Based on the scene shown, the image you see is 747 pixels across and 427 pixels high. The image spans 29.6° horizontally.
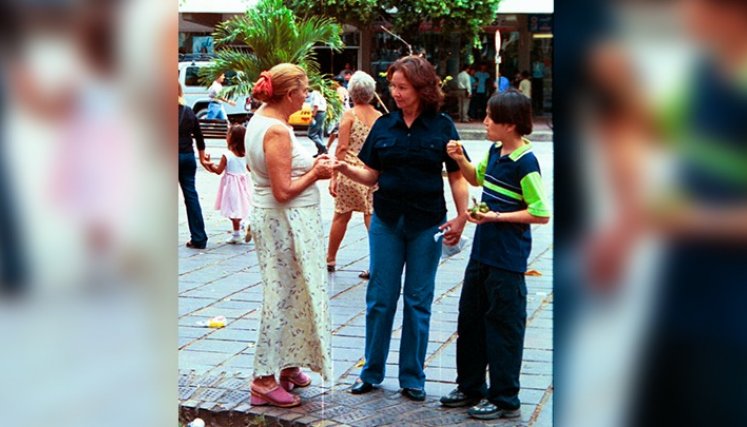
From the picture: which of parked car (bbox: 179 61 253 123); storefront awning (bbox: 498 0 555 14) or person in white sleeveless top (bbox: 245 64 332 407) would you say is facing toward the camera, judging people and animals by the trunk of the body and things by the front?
the storefront awning

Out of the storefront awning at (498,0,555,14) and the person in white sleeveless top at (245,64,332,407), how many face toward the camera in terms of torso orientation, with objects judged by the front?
1

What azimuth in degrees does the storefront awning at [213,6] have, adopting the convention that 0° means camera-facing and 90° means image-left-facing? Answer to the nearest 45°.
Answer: approximately 0°

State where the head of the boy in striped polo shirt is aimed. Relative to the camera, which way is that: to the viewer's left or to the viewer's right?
to the viewer's left

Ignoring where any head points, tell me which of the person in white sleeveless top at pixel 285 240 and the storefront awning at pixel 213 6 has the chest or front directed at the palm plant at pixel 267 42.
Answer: the storefront awning

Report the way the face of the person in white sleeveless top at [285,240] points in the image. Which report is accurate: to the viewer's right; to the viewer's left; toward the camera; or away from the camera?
to the viewer's right

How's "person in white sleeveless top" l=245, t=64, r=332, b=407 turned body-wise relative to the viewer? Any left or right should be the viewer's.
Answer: facing to the right of the viewer

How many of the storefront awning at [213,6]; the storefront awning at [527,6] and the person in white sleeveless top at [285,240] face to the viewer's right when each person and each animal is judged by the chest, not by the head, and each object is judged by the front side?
1

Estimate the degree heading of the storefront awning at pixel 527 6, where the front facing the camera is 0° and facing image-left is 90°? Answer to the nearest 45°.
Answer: approximately 0°

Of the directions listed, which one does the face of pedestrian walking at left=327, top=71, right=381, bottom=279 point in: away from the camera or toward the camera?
away from the camera

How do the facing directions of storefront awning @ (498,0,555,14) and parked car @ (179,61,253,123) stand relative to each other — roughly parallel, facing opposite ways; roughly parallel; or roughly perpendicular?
roughly perpendicular
